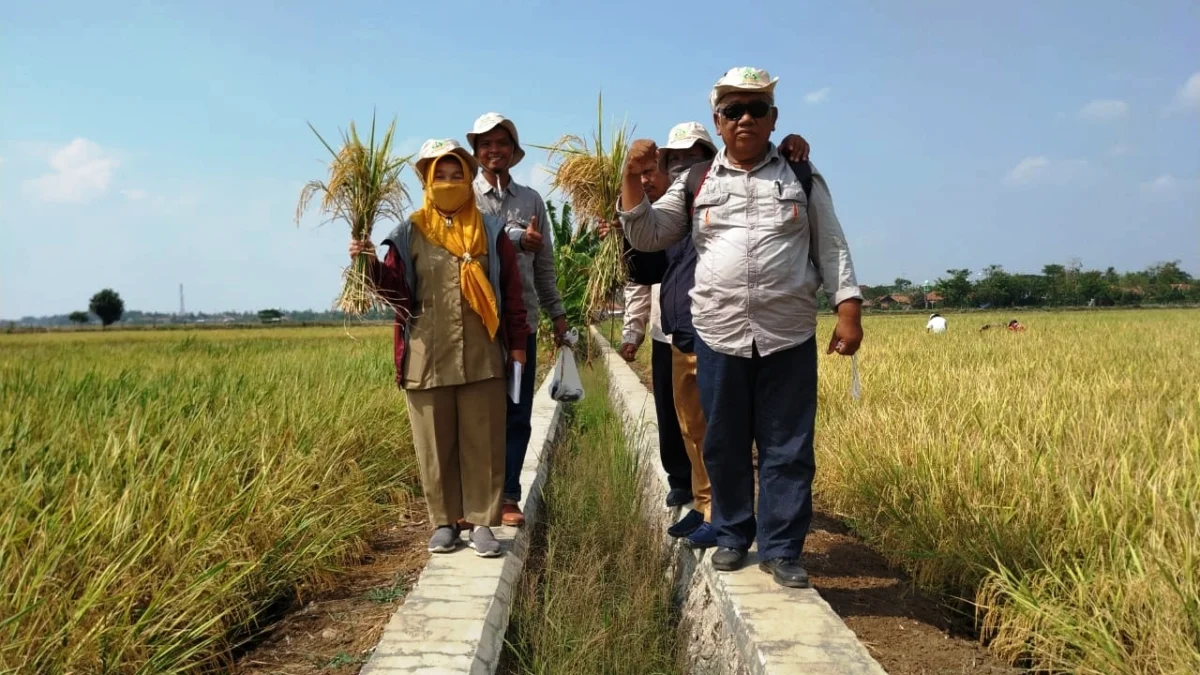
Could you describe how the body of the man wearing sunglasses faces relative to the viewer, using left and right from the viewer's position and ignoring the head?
facing the viewer

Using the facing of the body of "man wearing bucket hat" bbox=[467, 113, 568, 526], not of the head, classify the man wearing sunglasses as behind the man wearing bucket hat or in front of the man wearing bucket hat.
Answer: in front

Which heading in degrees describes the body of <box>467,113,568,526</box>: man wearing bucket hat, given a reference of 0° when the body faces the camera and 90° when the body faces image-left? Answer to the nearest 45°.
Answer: approximately 0°

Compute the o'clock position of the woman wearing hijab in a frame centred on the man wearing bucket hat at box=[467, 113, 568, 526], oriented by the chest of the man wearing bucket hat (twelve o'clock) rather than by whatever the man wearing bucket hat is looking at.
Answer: The woman wearing hijab is roughly at 1 o'clock from the man wearing bucket hat.

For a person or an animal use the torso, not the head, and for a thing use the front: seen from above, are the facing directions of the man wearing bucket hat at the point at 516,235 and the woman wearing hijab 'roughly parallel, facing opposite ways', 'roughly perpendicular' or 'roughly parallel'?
roughly parallel

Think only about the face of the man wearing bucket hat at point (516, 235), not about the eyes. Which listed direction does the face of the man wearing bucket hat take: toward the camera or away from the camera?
toward the camera

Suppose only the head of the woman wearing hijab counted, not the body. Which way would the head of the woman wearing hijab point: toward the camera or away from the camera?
toward the camera

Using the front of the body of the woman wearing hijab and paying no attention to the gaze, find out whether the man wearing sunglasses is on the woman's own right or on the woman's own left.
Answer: on the woman's own left

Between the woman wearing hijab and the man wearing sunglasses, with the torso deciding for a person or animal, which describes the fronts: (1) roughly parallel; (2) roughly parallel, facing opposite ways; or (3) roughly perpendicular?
roughly parallel

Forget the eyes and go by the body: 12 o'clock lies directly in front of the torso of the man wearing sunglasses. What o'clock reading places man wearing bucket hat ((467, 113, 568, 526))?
The man wearing bucket hat is roughly at 4 o'clock from the man wearing sunglasses.

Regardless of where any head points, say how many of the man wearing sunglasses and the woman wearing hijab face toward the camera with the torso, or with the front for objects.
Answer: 2
